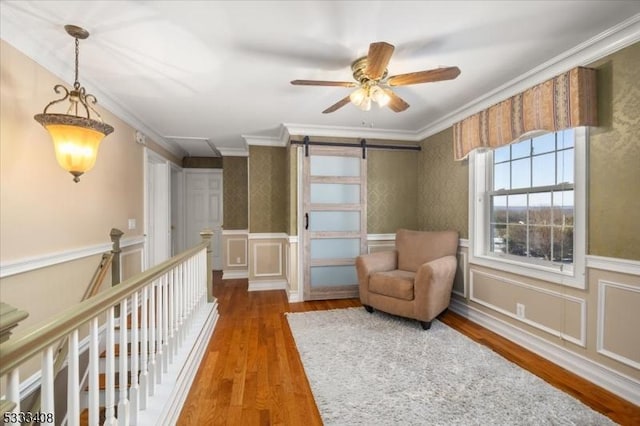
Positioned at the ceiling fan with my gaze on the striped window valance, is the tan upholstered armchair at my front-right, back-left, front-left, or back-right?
front-left

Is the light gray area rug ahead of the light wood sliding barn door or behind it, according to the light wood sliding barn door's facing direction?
ahead

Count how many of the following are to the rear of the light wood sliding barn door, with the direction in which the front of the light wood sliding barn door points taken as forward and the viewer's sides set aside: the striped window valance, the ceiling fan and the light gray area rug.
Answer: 0

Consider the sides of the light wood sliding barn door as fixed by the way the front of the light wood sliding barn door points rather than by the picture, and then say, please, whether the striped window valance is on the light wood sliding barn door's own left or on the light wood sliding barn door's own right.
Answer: on the light wood sliding barn door's own left

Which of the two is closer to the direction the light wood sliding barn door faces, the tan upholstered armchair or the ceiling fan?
the ceiling fan

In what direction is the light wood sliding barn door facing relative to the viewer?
toward the camera

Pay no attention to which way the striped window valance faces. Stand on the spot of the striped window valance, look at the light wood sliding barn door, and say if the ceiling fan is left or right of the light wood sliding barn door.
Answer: left

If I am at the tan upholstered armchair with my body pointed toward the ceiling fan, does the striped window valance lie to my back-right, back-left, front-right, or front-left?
front-left

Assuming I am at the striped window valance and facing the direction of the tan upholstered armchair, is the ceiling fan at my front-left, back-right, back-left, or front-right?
front-left

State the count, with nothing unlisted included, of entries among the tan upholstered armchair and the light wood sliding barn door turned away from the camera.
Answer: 0

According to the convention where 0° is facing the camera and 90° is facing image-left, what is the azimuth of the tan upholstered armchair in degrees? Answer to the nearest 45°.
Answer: approximately 45°

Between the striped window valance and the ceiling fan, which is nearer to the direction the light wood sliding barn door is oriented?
the ceiling fan
